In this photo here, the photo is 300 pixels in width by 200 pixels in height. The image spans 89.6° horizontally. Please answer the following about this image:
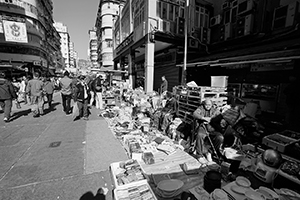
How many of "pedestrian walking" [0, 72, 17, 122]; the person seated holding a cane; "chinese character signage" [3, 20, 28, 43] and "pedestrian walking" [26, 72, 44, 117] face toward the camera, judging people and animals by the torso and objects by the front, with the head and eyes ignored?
2

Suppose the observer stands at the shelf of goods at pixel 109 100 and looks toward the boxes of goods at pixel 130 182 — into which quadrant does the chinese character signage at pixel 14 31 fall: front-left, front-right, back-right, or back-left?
back-right

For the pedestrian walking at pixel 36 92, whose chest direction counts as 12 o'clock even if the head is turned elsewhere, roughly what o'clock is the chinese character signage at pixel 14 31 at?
The chinese character signage is roughly at 12 o'clock from the pedestrian walking.

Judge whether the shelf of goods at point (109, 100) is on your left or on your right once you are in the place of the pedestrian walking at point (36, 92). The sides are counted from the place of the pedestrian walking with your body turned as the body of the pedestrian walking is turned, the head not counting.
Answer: on your right

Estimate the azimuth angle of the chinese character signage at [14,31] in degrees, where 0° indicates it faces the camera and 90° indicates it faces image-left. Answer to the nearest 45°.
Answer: approximately 0°

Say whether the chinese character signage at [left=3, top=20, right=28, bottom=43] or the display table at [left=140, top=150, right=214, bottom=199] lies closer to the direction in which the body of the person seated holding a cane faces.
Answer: the display table
